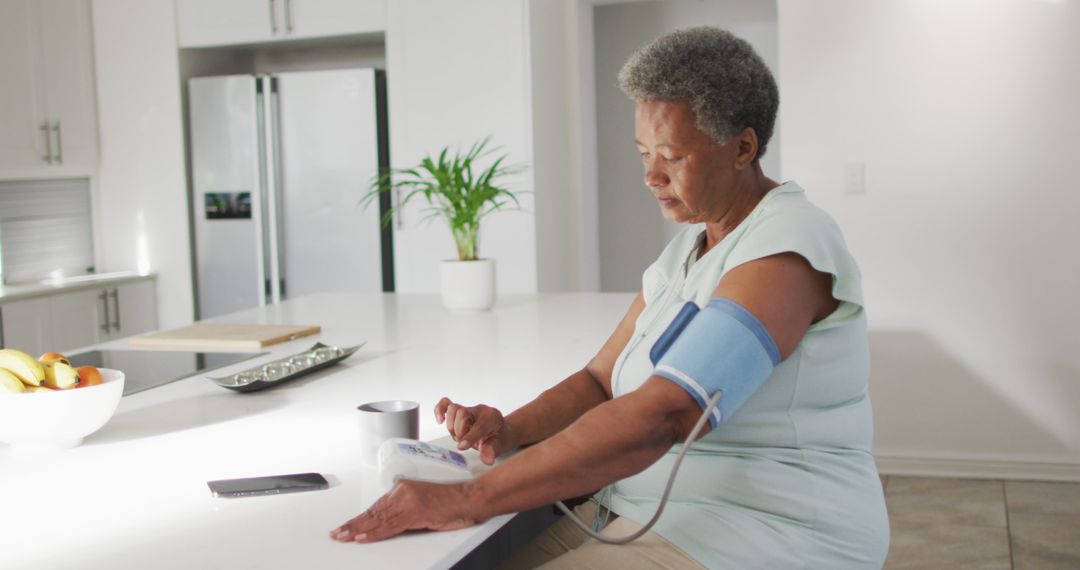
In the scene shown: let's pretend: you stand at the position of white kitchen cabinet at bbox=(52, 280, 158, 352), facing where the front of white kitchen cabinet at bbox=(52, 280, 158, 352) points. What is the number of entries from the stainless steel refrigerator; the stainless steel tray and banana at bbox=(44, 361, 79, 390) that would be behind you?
0

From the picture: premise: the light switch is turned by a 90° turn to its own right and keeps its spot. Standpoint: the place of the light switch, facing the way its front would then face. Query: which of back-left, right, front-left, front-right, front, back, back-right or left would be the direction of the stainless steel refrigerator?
front

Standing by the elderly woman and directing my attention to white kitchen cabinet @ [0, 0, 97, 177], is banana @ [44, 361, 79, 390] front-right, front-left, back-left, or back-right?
front-left

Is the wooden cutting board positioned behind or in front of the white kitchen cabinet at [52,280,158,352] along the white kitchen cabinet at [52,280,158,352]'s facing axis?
in front

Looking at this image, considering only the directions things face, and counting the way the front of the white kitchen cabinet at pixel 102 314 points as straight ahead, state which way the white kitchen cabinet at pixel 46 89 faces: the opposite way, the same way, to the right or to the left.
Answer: the same way

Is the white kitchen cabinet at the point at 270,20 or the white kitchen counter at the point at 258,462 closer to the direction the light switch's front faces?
the white kitchen counter

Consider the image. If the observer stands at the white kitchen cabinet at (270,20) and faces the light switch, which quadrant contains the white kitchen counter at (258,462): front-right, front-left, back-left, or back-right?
front-right

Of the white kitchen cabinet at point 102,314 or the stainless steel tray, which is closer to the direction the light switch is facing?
the stainless steel tray

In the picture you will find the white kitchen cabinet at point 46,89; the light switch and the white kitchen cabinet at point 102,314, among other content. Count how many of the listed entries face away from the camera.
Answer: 0

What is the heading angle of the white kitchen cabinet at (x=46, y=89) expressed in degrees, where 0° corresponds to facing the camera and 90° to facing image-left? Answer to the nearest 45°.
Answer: approximately 315°

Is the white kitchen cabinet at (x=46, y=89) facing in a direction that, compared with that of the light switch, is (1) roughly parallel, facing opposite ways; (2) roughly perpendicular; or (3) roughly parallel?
roughly perpendicular

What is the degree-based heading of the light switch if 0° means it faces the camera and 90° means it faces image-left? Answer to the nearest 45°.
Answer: approximately 0°

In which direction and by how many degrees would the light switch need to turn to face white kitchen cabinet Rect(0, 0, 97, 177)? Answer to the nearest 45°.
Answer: approximately 90° to its right

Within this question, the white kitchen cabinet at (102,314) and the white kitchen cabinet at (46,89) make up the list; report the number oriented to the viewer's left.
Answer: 0

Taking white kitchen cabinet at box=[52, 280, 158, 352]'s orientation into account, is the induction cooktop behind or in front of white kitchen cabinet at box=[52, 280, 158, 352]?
in front

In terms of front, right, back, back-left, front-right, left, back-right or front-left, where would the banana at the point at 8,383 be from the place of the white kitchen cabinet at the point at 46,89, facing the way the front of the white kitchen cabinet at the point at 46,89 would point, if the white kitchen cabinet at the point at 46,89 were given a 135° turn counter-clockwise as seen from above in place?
back

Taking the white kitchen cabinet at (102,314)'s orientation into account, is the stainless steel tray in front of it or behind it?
in front
